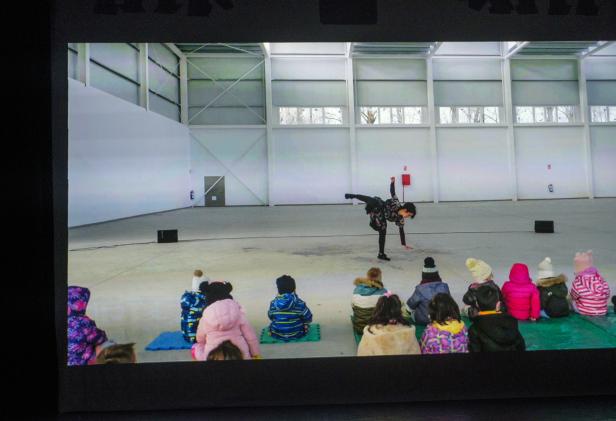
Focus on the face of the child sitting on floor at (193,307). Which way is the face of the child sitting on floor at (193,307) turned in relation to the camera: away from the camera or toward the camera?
away from the camera

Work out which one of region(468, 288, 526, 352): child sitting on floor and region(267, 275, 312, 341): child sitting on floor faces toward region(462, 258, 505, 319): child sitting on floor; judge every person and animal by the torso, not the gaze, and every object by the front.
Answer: region(468, 288, 526, 352): child sitting on floor

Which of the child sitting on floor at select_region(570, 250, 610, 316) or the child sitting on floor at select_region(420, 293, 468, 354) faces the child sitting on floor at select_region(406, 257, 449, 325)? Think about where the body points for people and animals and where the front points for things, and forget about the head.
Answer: the child sitting on floor at select_region(420, 293, 468, 354)

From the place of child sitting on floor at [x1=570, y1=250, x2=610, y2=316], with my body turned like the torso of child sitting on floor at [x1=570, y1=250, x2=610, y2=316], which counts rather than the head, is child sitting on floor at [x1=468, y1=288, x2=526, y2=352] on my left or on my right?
on my left

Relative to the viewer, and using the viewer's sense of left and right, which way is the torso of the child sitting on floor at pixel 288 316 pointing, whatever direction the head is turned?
facing away from the viewer

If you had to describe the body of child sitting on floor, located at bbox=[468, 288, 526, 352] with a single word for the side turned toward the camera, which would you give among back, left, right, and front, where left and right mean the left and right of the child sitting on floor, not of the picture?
back

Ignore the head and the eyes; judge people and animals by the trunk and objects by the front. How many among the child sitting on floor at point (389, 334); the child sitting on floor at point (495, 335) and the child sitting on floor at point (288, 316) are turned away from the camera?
3

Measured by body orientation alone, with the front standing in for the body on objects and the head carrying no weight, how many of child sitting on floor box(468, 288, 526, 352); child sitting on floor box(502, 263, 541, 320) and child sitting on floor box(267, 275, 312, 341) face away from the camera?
3

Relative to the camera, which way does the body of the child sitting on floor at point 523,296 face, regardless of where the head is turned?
away from the camera

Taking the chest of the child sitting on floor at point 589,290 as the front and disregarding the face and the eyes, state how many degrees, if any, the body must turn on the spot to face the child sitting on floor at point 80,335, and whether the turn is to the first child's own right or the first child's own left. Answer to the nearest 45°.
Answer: approximately 90° to the first child's own left

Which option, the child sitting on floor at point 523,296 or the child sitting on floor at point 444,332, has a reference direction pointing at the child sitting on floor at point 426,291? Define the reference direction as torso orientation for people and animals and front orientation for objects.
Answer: the child sitting on floor at point 444,332

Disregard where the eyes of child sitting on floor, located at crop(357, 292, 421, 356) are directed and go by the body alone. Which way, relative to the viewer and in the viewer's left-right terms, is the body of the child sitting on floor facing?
facing away from the viewer

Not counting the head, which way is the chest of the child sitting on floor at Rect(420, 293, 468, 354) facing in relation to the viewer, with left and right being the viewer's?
facing away from the viewer

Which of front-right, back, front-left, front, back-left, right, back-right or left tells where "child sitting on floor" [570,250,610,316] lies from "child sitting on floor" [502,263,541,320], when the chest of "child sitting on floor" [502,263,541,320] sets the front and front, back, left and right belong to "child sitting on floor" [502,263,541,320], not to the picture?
front-right

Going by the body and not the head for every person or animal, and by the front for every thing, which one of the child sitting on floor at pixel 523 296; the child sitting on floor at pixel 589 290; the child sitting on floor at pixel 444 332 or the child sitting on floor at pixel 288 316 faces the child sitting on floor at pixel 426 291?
the child sitting on floor at pixel 444 332

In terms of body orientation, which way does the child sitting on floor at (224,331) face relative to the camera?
away from the camera

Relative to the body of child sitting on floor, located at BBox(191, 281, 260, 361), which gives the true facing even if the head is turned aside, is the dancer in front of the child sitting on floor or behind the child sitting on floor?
in front
